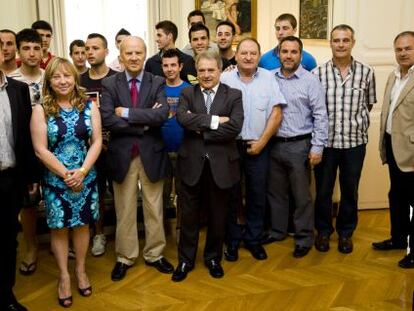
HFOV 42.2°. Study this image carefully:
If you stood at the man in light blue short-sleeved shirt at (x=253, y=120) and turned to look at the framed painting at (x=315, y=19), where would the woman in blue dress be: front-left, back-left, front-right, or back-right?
back-left

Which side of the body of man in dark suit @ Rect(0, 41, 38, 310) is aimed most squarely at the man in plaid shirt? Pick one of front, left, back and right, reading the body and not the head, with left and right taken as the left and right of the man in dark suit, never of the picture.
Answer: left

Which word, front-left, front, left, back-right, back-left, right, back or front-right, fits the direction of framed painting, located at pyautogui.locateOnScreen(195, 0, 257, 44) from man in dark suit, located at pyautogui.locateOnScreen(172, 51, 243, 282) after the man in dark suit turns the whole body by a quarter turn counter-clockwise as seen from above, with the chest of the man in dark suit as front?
left

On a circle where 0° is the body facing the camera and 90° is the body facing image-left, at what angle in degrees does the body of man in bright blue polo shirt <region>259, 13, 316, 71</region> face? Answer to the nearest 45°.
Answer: approximately 0°

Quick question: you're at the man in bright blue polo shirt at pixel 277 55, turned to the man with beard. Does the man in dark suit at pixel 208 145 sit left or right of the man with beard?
right

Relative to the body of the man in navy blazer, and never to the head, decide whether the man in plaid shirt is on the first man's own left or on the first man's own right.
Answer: on the first man's own left

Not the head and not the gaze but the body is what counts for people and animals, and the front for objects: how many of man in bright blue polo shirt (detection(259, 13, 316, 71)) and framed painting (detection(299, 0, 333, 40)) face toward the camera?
2

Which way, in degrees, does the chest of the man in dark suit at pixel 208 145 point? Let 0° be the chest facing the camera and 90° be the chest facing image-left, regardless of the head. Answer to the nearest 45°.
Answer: approximately 0°
